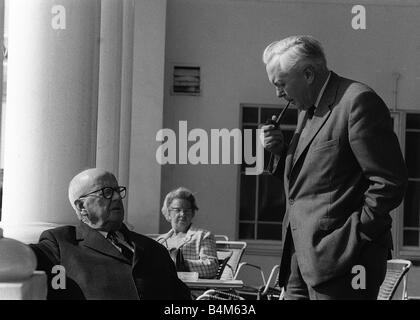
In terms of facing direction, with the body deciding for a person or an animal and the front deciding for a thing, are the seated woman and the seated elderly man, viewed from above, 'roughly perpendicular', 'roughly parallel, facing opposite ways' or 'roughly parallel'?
roughly perpendicular

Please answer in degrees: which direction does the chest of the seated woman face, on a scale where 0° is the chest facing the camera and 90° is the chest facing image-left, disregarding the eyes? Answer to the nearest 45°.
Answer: approximately 45°

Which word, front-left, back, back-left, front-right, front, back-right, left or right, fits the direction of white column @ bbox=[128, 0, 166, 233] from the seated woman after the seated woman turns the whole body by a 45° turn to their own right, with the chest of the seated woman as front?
right

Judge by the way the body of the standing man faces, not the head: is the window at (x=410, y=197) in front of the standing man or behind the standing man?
behind

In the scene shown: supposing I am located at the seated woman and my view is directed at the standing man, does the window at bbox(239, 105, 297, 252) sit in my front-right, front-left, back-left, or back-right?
back-left

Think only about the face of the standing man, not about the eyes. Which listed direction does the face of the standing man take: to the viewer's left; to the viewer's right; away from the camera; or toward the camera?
to the viewer's left

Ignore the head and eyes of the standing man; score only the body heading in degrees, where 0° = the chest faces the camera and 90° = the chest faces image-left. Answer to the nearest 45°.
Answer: approximately 45°

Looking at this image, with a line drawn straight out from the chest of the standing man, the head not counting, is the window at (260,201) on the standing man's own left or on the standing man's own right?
on the standing man's own right

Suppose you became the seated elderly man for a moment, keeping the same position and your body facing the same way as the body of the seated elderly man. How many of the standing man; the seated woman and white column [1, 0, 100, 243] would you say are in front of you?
1
